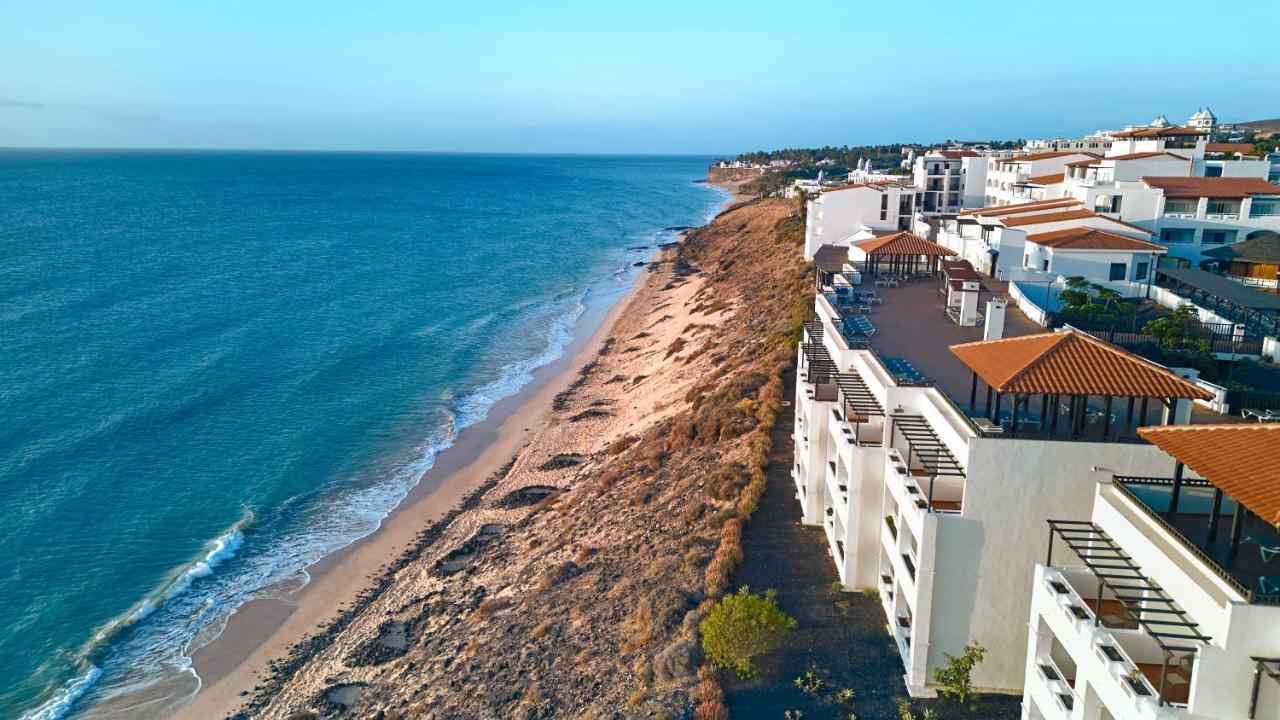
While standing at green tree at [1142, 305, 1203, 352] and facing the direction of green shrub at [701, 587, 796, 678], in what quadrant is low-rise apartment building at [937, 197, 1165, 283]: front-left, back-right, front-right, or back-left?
back-right

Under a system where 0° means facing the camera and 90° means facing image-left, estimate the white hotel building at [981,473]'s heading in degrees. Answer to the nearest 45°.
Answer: approximately 90°

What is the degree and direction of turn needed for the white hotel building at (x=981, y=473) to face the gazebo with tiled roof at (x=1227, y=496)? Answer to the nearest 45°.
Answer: approximately 135° to its left

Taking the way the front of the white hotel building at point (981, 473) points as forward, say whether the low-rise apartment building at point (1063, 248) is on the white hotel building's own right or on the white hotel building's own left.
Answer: on the white hotel building's own right

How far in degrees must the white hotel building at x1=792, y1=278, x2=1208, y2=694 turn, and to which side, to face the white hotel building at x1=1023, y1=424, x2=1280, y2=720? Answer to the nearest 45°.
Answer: approximately 135° to its left

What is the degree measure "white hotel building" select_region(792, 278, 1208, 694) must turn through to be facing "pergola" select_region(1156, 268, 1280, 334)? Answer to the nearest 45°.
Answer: approximately 90° to its right

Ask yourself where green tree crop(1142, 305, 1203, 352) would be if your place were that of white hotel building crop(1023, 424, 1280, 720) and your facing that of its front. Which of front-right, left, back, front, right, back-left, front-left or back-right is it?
back-right

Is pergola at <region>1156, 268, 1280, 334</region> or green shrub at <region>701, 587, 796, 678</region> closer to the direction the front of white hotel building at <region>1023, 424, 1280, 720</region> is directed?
the green shrub

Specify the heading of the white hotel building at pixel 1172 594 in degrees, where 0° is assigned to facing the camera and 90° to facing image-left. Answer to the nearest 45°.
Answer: approximately 45°
